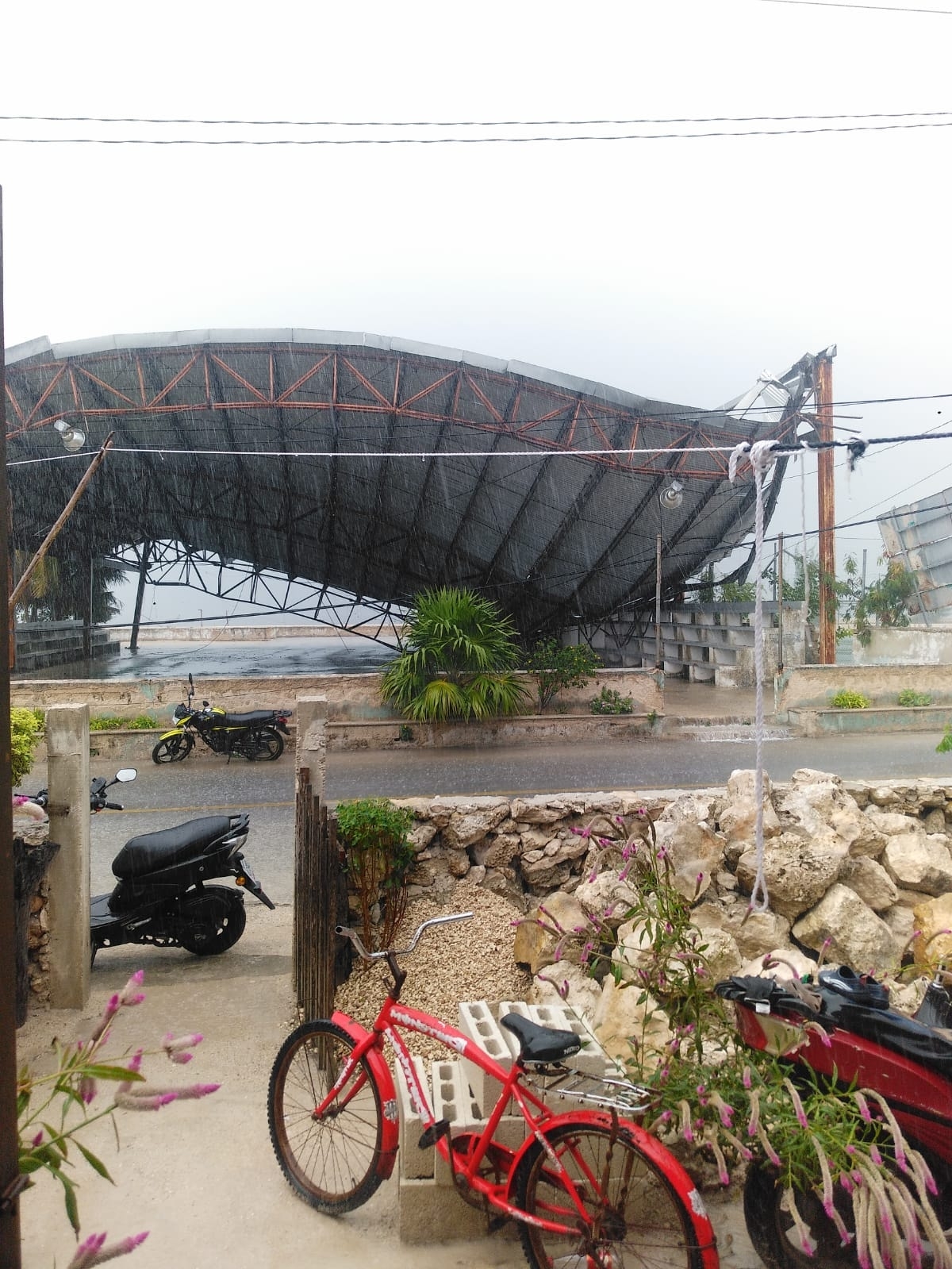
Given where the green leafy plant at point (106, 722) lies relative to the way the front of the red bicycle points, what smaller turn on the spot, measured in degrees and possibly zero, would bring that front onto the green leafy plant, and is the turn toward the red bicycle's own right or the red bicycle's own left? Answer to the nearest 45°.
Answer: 0° — it already faces it

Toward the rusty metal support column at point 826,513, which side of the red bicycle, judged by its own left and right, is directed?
right

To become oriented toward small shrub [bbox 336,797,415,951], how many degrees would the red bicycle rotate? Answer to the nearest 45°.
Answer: approximately 45° to its right

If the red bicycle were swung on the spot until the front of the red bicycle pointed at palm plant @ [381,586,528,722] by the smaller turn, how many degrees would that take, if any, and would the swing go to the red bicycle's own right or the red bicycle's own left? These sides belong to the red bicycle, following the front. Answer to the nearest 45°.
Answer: approximately 45° to the red bicycle's own right

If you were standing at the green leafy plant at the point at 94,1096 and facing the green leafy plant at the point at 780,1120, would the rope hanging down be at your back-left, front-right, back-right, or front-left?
front-left

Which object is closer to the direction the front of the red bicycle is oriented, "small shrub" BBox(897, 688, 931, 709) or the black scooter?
the black scooter

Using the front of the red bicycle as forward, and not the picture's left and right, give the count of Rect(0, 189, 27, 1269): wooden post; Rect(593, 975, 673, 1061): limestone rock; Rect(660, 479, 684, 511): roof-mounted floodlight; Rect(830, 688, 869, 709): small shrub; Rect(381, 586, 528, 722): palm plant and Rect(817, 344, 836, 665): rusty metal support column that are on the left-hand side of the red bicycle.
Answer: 1

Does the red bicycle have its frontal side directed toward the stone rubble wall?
no

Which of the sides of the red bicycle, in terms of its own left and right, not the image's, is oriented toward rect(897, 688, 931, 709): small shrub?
right

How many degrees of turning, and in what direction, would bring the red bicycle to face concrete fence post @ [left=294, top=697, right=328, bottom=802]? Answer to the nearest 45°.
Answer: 0° — it already faces it

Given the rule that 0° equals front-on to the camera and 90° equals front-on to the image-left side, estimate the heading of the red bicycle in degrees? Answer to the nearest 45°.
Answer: approximately 135°

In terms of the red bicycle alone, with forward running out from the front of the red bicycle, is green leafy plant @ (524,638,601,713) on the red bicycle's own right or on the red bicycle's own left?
on the red bicycle's own right

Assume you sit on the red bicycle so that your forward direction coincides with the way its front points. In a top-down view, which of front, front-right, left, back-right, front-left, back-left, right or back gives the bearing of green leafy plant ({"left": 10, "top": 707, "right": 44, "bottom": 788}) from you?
front

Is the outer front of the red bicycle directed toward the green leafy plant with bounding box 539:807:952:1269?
no

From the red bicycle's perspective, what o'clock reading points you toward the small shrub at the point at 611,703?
The small shrub is roughly at 2 o'clock from the red bicycle.

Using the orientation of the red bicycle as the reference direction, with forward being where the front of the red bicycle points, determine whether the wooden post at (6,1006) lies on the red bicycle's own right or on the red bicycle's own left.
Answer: on the red bicycle's own left

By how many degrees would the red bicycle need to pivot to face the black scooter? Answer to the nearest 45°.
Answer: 0° — it already faces it

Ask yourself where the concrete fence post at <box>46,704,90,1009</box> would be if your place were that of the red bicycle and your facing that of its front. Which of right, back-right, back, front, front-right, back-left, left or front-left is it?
front

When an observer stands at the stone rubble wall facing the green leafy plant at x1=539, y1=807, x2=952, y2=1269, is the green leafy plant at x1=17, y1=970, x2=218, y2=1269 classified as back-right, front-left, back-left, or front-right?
front-right

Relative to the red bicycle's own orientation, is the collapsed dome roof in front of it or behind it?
in front
